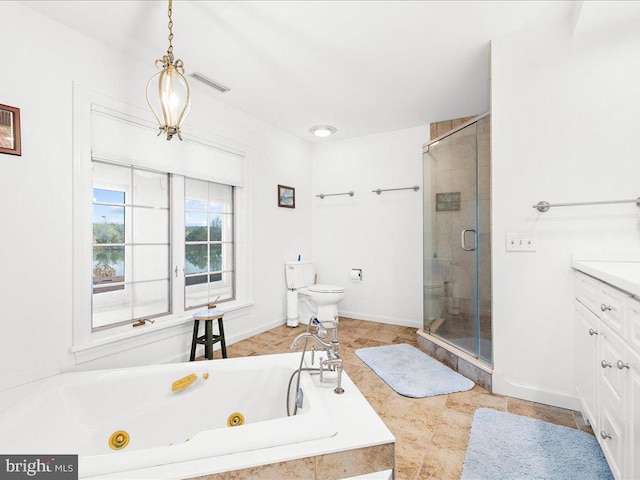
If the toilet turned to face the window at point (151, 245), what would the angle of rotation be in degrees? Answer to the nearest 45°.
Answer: approximately 90° to its right

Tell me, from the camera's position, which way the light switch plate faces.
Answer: facing the viewer

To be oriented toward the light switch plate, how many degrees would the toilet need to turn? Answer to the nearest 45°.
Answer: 0° — it already faces it

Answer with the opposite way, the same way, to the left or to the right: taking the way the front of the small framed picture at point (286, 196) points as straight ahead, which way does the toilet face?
the same way

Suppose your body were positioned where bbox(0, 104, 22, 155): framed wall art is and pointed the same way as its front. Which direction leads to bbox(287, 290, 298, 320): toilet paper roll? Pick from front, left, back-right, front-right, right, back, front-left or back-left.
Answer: front-left

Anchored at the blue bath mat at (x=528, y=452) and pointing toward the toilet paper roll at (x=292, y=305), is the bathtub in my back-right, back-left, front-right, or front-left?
front-left

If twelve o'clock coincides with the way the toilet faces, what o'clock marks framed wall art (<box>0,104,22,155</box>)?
The framed wall art is roughly at 3 o'clock from the toilet.

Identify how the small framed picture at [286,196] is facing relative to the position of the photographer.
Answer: facing the viewer and to the right of the viewer

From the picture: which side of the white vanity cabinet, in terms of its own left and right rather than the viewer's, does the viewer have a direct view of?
left

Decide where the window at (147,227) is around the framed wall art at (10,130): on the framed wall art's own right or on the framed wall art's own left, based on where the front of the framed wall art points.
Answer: on the framed wall art's own left

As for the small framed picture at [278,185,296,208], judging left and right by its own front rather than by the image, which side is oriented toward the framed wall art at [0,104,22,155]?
right

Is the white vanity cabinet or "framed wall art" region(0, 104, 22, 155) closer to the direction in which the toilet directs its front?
the white vanity cabinet
